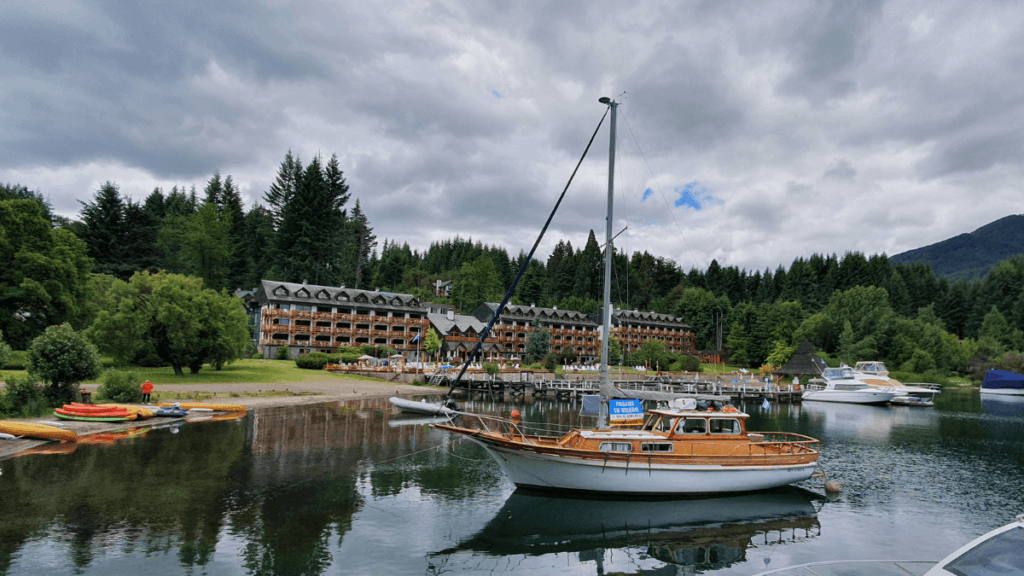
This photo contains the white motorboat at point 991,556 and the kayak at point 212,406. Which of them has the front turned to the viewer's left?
the white motorboat

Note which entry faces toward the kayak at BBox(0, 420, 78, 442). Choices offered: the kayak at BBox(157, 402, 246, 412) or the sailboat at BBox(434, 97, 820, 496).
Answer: the sailboat

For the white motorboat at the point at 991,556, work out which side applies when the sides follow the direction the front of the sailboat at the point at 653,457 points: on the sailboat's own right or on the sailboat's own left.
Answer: on the sailboat's own left

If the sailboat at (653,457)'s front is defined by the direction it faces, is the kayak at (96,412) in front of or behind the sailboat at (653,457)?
in front

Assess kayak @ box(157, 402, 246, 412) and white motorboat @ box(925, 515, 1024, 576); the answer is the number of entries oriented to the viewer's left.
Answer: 1

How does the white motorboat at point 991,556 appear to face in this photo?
to the viewer's left

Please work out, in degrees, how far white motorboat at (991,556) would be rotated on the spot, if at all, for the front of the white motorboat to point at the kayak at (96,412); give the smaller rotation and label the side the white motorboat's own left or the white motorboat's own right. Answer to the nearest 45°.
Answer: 0° — it already faces it

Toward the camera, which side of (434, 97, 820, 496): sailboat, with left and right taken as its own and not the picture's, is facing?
left
